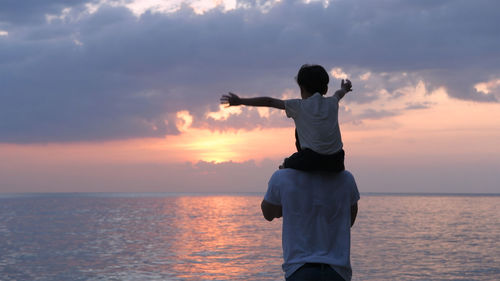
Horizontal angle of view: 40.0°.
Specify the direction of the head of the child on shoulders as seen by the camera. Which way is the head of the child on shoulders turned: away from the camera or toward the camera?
away from the camera

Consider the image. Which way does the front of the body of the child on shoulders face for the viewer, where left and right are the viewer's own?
facing away from the viewer and to the left of the viewer

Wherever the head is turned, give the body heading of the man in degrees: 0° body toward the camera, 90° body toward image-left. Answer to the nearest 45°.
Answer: approximately 180°
